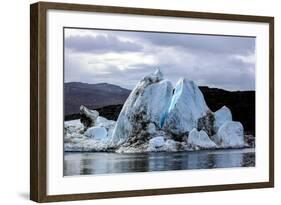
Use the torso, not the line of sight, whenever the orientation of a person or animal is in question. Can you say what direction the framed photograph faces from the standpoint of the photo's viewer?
facing the viewer and to the right of the viewer
